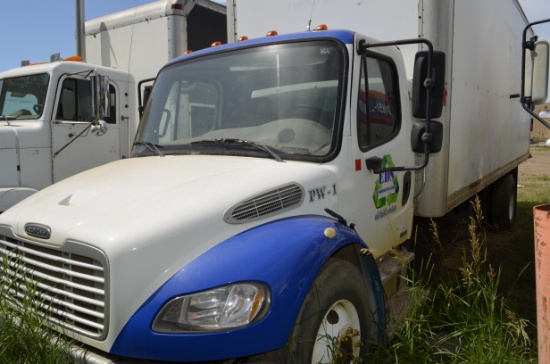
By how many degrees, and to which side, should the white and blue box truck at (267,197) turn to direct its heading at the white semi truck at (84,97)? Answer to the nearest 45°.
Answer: approximately 90° to its right

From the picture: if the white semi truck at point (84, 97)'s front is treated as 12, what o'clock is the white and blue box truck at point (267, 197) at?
the white and blue box truck at point (267, 197) is roughly at 10 o'clock from the white semi truck at point (84, 97).

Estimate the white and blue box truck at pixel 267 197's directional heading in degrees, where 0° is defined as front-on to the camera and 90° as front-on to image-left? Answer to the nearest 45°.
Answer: approximately 45°

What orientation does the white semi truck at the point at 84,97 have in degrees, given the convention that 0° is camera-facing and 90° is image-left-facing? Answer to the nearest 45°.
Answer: approximately 45°
